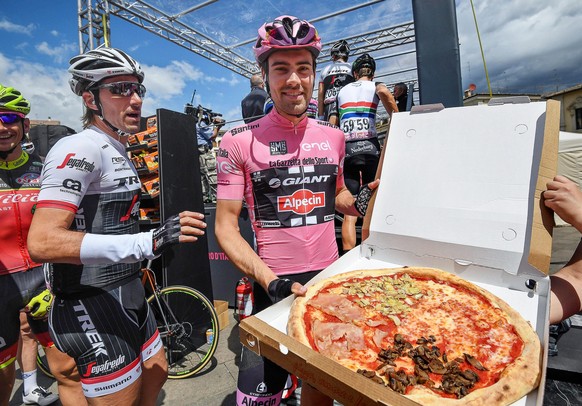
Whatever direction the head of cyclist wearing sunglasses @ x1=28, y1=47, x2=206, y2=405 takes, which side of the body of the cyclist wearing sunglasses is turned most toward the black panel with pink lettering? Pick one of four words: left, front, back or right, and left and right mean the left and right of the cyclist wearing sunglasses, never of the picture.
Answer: left

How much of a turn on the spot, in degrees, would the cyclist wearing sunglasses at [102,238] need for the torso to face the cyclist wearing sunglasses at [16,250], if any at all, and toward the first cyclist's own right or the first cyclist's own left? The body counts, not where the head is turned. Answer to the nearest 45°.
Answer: approximately 180°

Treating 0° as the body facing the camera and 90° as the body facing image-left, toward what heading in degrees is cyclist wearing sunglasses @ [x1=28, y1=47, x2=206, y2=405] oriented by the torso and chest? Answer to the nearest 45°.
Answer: approximately 315°

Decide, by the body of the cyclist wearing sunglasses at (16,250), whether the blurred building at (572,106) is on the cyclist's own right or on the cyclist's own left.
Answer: on the cyclist's own left

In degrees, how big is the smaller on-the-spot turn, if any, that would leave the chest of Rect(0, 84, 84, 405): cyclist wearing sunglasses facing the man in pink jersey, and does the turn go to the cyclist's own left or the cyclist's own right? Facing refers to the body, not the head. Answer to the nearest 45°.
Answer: approximately 45° to the cyclist's own left

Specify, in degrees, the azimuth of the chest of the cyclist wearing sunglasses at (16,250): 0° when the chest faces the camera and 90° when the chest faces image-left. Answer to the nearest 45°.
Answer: approximately 0°

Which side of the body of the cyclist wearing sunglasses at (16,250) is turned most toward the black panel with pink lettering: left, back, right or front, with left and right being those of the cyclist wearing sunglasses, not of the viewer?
left

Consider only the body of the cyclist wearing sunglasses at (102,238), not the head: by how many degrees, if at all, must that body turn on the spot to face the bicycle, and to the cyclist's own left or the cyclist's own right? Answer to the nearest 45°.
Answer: approximately 135° to the cyclist's own left

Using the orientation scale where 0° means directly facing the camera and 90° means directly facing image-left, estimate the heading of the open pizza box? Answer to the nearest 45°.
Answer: approximately 45°

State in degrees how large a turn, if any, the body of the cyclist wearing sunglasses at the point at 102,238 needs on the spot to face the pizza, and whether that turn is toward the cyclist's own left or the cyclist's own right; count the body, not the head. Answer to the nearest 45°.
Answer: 0° — they already face it

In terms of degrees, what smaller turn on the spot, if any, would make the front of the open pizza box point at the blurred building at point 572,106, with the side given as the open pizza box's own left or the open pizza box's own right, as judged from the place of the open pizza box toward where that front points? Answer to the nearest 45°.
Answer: approximately 180°

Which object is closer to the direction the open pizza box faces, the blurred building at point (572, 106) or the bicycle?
the bicycle
